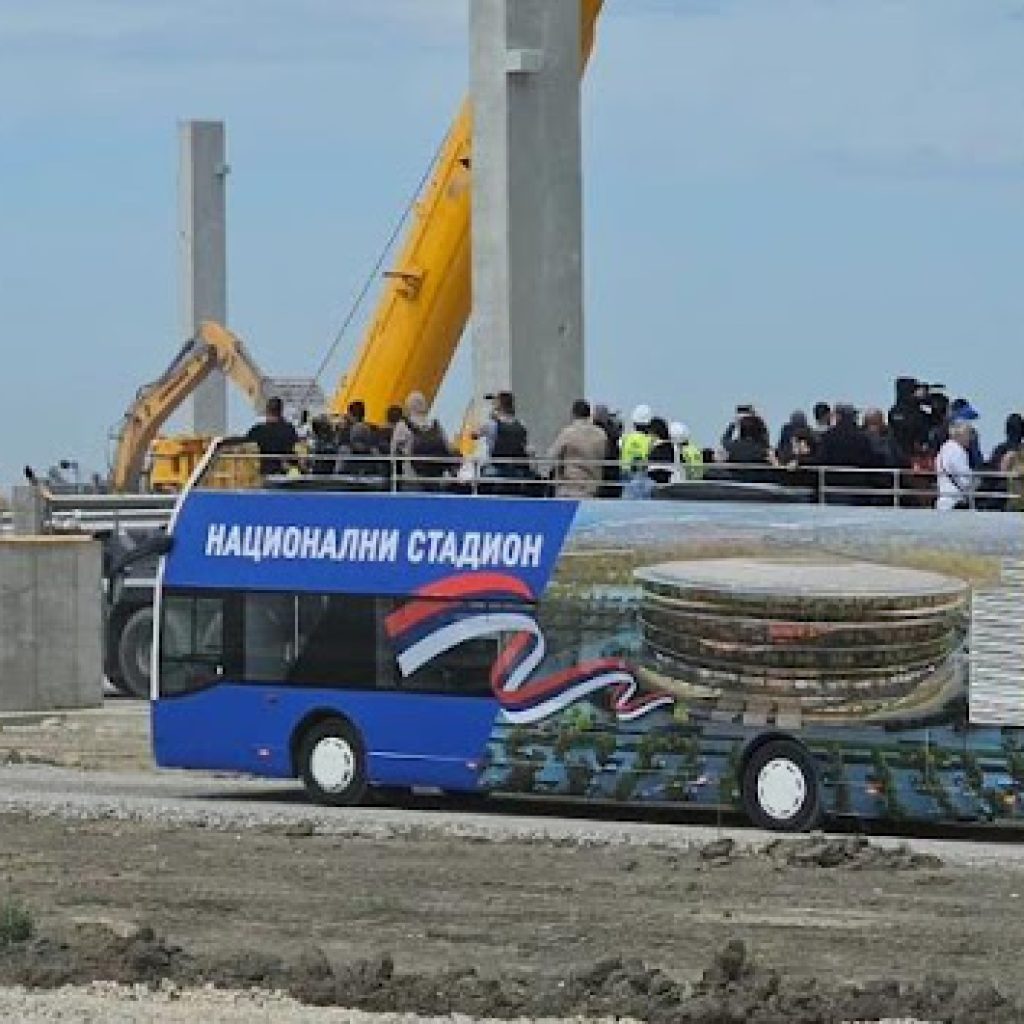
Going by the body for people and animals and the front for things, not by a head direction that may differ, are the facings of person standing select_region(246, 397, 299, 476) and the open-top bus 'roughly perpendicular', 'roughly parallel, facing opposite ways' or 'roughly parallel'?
roughly perpendicular

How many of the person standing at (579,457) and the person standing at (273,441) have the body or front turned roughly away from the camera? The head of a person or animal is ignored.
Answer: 2

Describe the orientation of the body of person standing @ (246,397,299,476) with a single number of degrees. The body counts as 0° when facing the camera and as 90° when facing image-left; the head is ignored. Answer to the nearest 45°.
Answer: approximately 180°

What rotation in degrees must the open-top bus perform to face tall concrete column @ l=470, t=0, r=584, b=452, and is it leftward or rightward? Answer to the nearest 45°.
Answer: approximately 90° to its right

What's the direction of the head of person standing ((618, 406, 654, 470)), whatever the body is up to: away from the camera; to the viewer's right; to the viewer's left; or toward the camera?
away from the camera

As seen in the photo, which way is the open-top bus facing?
to the viewer's left

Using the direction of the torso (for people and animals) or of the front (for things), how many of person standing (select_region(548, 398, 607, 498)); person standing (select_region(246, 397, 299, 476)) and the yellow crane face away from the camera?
2

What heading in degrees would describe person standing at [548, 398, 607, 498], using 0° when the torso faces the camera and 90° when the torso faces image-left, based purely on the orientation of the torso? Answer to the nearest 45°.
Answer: approximately 180°
